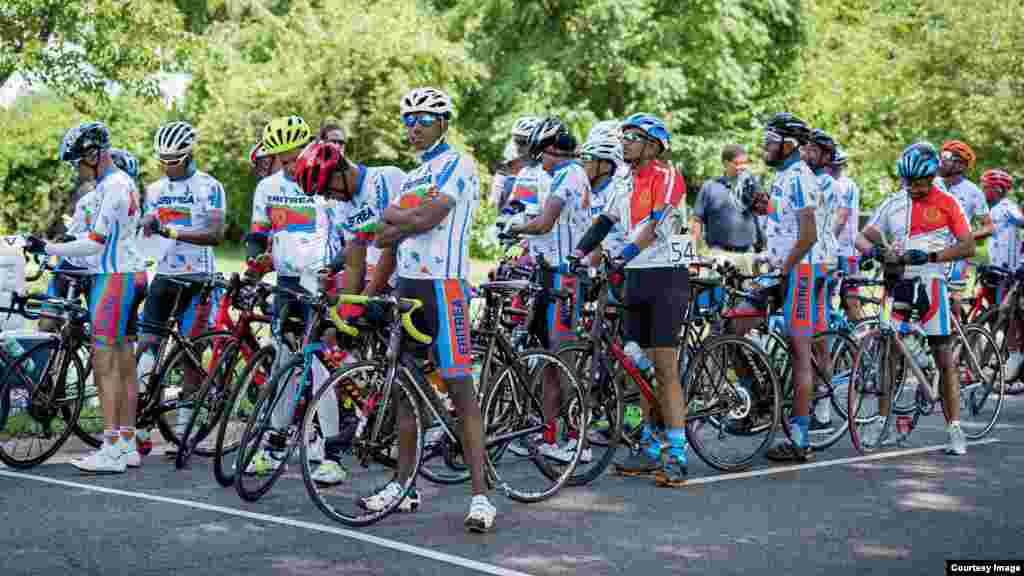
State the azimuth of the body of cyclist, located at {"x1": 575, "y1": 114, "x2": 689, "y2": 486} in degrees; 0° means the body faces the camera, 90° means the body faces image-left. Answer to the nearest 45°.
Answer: approximately 45°

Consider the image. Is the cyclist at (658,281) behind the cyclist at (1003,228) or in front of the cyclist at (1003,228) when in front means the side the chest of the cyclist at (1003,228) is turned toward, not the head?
in front

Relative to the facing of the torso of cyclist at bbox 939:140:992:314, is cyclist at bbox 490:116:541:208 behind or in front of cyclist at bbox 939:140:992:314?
in front

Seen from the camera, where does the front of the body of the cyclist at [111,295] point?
to the viewer's left

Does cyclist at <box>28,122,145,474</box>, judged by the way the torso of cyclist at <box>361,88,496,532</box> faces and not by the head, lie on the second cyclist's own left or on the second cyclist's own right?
on the second cyclist's own right

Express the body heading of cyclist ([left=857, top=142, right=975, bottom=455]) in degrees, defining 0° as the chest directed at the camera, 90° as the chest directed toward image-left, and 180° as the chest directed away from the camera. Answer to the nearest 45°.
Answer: approximately 0°

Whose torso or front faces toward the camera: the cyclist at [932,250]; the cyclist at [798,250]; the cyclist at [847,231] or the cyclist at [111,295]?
the cyclist at [932,250]

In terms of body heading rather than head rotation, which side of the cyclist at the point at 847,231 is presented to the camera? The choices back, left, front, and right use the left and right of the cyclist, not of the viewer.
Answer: left
